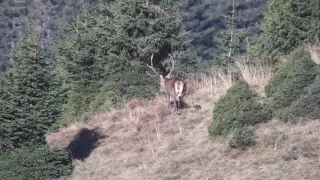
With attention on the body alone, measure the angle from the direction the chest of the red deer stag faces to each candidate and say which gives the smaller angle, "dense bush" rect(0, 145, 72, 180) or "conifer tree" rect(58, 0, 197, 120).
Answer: the conifer tree

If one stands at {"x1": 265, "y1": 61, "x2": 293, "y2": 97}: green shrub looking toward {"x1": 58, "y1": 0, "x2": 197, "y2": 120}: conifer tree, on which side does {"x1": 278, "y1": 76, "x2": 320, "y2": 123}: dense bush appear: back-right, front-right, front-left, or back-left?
back-left

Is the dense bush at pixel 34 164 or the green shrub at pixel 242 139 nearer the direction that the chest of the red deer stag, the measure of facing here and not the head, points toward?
the dense bush

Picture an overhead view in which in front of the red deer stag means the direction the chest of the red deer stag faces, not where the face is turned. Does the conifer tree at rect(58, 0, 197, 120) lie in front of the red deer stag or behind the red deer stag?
in front

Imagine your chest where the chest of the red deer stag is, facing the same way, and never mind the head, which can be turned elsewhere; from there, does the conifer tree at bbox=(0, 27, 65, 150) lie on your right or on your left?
on your left

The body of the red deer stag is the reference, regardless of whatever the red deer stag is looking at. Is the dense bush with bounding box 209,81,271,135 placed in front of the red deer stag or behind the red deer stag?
behind

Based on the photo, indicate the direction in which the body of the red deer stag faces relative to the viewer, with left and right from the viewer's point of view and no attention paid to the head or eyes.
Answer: facing away from the viewer and to the left of the viewer

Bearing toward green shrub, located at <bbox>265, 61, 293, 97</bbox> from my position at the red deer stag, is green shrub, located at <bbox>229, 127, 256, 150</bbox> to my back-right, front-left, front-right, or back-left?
front-right

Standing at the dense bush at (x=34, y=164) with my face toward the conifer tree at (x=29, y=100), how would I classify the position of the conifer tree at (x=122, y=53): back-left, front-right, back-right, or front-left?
front-right
